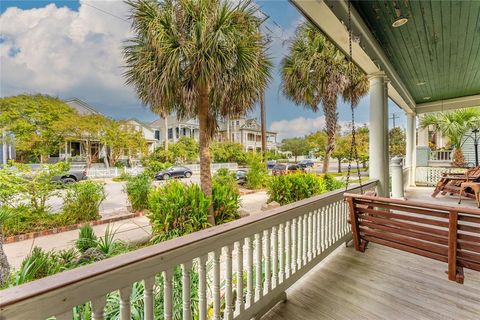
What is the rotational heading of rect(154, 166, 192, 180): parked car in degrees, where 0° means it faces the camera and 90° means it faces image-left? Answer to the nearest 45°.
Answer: approximately 45°

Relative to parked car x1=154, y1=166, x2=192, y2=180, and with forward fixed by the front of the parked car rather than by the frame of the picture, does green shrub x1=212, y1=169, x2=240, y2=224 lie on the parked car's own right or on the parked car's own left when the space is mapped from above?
on the parked car's own left

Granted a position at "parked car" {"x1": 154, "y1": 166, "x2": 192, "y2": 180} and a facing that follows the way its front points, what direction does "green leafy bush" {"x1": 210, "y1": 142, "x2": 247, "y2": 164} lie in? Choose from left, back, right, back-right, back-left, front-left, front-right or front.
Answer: back

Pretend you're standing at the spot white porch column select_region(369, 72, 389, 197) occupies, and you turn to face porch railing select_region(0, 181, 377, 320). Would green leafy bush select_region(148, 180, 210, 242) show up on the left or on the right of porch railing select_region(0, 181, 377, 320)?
right

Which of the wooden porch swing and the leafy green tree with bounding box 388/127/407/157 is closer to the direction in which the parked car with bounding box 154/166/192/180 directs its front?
the wooden porch swing

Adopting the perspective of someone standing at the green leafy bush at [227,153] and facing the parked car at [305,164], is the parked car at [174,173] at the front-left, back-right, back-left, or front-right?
back-right

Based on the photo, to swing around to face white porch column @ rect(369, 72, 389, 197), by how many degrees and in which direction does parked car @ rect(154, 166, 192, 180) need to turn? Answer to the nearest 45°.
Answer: approximately 45° to its left
